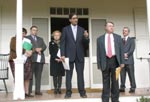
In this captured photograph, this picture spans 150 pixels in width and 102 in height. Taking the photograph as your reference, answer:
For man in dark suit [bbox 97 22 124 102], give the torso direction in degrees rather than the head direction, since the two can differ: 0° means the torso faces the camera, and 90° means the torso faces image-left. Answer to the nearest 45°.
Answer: approximately 0°

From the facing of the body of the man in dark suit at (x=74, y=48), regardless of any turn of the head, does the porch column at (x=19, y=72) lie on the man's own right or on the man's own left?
on the man's own right

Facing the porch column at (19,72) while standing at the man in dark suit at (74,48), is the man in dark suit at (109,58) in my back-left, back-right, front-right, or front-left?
back-left

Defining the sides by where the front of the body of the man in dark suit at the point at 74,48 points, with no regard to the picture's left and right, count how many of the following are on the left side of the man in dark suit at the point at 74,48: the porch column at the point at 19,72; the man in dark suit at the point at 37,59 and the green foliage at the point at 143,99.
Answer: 1

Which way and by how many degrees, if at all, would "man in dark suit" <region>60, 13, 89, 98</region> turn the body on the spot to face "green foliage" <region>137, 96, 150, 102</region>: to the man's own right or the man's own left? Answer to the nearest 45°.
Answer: approximately 90° to the man's own left

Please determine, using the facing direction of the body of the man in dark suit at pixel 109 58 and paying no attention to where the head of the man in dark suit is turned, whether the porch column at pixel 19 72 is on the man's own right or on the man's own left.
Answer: on the man's own right
